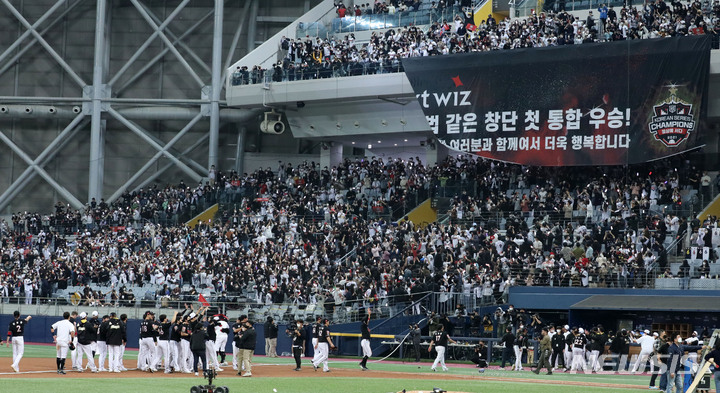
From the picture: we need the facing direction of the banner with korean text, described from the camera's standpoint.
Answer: facing the viewer

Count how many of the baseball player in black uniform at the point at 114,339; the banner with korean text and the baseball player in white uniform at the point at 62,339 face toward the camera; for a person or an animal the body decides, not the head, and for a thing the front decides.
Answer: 1

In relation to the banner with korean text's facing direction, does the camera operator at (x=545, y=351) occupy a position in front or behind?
in front

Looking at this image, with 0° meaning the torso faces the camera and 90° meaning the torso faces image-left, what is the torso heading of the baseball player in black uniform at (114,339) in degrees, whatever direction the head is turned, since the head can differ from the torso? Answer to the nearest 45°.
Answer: approximately 180°

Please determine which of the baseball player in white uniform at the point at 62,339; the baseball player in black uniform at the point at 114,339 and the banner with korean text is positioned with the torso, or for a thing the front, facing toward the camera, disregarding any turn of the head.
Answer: the banner with korean text

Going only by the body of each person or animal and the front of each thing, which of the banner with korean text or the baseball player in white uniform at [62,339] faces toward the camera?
the banner with korean text

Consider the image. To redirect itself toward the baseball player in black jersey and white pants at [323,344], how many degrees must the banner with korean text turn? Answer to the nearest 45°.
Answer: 0° — it already faces them

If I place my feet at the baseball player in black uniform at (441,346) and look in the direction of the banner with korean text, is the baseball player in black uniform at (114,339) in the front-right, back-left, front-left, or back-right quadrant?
back-left

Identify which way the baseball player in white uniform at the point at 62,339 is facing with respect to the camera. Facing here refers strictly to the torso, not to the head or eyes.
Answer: away from the camera

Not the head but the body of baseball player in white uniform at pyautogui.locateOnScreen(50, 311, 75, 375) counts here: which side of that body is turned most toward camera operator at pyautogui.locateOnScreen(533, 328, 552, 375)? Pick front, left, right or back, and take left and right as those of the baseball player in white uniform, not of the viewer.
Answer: right

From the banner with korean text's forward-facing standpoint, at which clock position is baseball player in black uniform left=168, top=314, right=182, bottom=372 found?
The baseball player in black uniform is roughly at 1 o'clock from the banner with korean text.

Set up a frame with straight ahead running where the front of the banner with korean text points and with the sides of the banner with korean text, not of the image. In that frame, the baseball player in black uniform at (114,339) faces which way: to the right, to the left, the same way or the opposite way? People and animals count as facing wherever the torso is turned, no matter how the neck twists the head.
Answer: the opposite way

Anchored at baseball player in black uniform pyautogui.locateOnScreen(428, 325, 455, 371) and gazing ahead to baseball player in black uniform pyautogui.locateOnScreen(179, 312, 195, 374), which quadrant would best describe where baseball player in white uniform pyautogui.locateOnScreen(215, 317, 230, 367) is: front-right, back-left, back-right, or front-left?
front-right

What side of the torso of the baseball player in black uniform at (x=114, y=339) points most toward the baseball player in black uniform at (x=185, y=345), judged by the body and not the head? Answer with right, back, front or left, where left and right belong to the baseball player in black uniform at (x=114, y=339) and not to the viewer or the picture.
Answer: right
